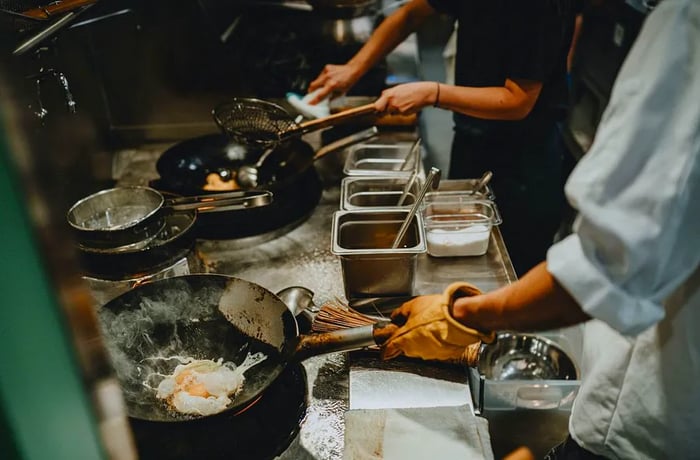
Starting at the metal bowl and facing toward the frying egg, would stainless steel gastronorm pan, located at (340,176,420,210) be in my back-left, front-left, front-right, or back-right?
front-right

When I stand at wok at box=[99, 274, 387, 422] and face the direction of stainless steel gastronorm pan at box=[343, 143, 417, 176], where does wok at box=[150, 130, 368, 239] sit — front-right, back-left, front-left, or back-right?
front-left

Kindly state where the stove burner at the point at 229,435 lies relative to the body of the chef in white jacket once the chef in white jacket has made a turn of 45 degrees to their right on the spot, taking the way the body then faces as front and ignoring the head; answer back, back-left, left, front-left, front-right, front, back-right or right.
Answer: front-left

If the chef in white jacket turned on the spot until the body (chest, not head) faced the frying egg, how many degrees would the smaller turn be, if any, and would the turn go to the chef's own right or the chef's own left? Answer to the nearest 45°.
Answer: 0° — they already face it

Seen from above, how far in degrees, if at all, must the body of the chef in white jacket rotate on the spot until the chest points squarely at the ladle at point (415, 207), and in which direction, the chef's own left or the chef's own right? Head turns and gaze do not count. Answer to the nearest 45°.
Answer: approximately 45° to the chef's own right

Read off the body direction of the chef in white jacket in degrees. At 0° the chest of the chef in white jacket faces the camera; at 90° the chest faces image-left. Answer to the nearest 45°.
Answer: approximately 90°

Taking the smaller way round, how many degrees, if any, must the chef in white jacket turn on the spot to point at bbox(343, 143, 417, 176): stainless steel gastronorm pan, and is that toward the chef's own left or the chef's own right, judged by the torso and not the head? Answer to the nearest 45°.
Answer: approximately 45° to the chef's own right

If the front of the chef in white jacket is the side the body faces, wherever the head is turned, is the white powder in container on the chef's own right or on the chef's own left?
on the chef's own right

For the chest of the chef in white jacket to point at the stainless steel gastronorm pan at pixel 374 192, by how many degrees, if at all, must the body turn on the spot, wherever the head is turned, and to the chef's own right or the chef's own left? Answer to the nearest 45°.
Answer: approximately 45° to the chef's own right
